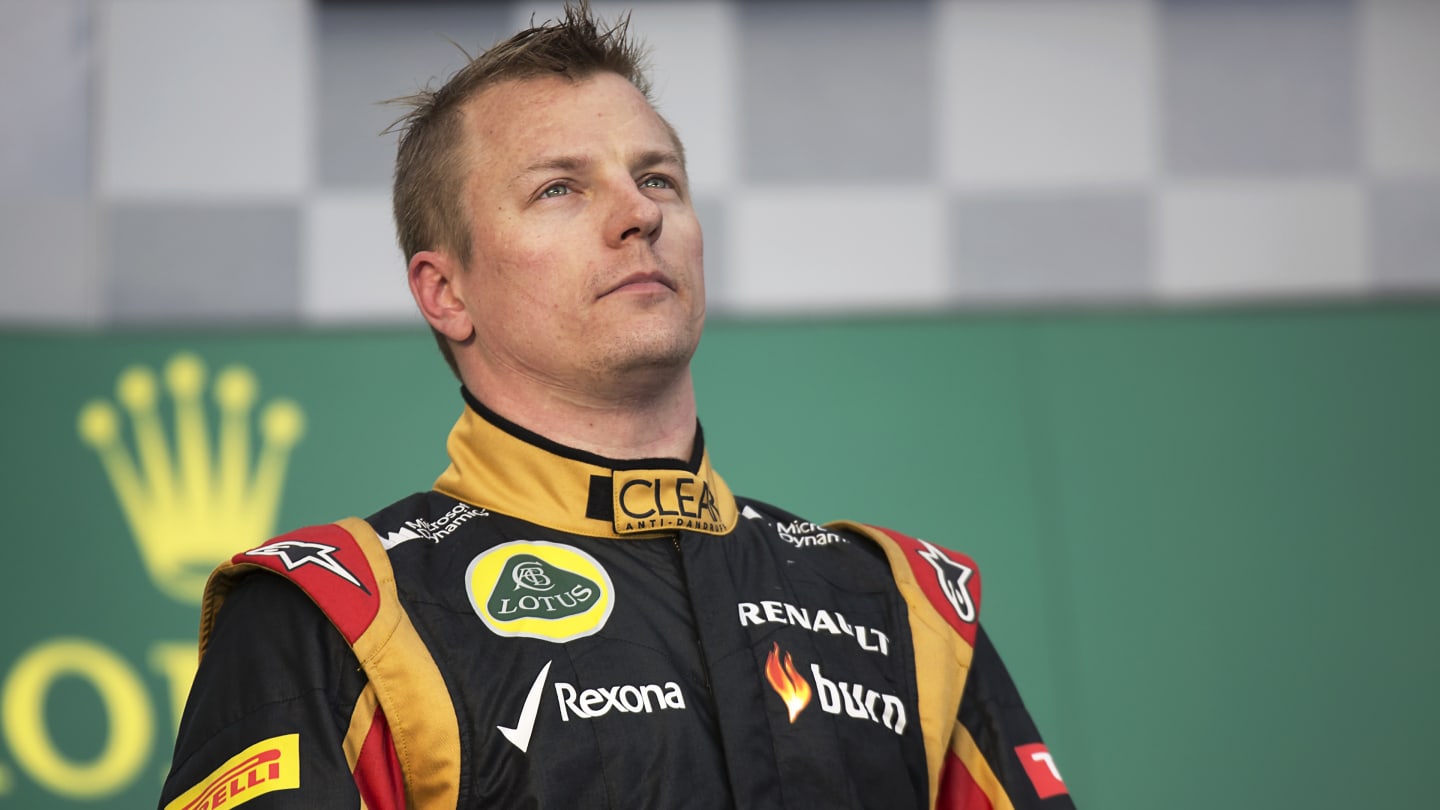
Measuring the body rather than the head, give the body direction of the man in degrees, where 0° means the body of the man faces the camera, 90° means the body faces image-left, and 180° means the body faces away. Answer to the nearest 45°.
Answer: approximately 315°

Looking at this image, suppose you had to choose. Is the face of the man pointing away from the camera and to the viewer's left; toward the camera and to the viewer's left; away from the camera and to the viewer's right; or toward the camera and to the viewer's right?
toward the camera and to the viewer's right
